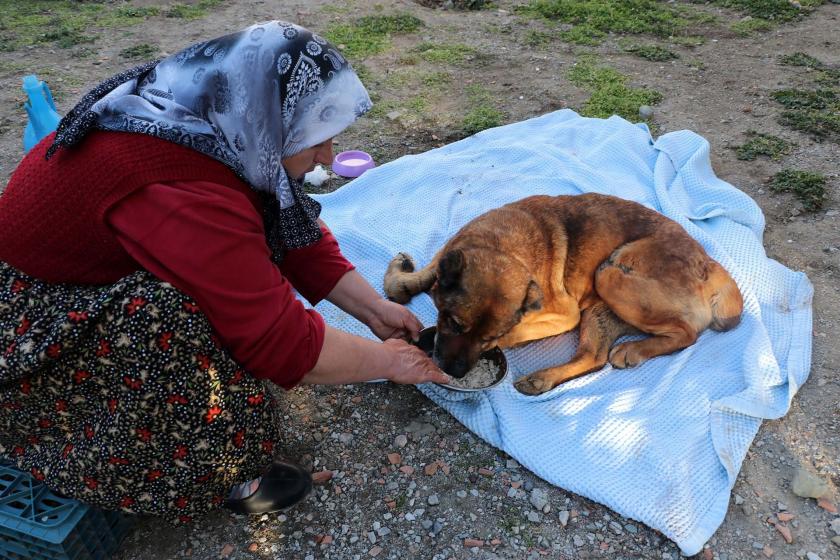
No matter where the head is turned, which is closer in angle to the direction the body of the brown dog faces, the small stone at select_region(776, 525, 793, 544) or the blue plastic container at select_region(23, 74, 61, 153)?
the blue plastic container

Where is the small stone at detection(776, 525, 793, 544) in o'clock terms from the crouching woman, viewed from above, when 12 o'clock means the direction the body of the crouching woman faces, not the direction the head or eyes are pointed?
The small stone is roughly at 1 o'clock from the crouching woman.

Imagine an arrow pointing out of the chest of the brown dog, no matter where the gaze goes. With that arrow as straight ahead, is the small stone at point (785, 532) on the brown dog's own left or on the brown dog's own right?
on the brown dog's own left

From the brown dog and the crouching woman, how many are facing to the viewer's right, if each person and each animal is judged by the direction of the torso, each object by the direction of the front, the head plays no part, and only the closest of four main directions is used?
1

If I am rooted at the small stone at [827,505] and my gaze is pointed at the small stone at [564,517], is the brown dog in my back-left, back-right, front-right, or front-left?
front-right

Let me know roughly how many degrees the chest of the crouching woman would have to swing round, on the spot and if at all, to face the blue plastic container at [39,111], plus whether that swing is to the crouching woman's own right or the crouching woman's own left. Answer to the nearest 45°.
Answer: approximately 90° to the crouching woman's own left

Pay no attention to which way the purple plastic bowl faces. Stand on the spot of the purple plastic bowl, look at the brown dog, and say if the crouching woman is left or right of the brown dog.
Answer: right

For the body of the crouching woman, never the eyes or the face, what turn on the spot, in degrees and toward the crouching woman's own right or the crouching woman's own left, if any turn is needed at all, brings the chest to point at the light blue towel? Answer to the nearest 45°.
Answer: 0° — they already face it

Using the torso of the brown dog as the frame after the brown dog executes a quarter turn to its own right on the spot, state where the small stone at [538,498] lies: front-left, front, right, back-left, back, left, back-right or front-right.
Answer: back

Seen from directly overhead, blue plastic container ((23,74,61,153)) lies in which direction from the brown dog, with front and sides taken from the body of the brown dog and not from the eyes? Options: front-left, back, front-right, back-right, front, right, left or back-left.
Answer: front

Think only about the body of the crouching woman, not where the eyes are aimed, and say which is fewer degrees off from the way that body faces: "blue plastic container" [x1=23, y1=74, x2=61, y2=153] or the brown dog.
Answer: the brown dog

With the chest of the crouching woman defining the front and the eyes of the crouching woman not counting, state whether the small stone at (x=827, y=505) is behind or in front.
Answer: in front

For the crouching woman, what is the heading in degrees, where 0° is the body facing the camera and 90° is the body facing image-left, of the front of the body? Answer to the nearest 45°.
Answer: approximately 270°

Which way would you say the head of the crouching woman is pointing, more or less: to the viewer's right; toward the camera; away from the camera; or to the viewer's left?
to the viewer's right

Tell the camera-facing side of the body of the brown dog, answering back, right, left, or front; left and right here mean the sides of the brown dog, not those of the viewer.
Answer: left
